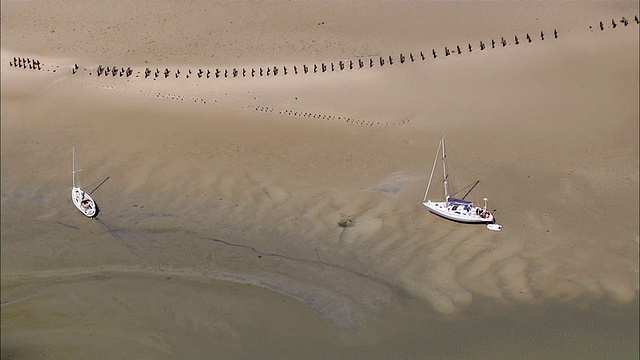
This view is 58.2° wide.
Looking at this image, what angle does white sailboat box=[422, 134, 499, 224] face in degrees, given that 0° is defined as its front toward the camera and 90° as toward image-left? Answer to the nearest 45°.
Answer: approximately 135°

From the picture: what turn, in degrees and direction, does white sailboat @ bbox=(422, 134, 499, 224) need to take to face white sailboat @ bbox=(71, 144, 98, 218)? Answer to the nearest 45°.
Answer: approximately 45° to its left

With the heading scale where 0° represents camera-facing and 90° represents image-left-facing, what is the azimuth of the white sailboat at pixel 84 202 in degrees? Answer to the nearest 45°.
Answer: approximately 135°
